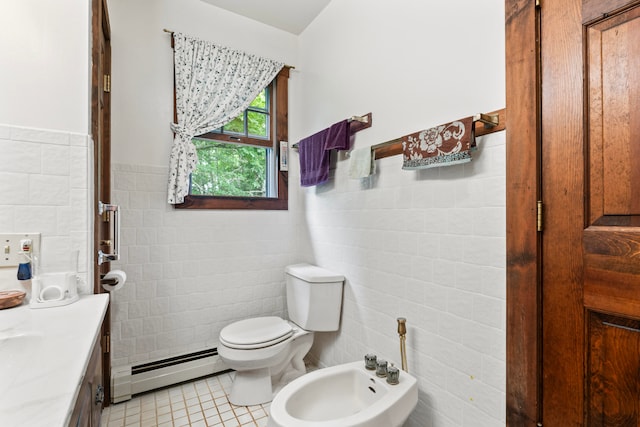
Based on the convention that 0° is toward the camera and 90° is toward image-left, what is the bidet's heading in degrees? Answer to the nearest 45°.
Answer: approximately 45°

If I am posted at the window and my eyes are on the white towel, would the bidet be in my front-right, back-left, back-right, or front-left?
front-right

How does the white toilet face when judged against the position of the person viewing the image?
facing the viewer and to the left of the viewer

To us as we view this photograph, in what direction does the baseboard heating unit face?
facing the viewer and to the right of the viewer

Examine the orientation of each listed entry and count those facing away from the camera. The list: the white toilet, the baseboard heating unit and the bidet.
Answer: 0

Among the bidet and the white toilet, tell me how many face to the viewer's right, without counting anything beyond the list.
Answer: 0

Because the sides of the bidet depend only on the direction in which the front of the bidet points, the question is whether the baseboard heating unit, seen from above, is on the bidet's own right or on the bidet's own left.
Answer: on the bidet's own right

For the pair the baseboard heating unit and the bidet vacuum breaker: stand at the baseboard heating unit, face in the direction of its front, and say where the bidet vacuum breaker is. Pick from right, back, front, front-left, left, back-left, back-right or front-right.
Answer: front

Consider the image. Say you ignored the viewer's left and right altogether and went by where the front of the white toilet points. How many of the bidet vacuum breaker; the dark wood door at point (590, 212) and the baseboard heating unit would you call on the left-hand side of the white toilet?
2

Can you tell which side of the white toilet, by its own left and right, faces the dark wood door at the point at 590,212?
left

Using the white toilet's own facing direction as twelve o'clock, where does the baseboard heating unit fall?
The baseboard heating unit is roughly at 2 o'clock from the white toilet.

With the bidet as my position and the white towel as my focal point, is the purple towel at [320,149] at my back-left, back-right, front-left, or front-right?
front-left
